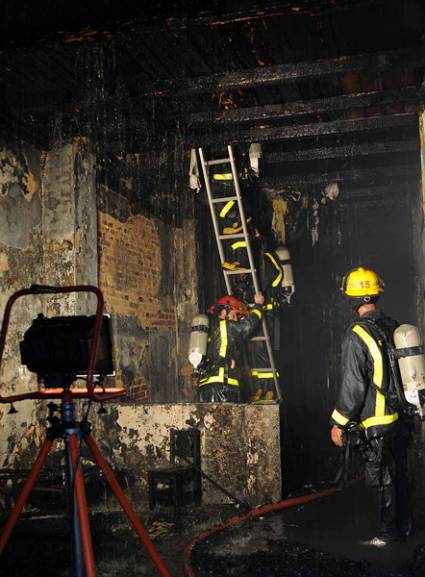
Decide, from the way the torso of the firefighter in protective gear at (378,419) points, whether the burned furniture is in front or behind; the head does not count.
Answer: in front

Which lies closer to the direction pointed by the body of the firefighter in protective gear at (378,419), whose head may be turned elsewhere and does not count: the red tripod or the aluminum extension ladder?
the aluminum extension ladder

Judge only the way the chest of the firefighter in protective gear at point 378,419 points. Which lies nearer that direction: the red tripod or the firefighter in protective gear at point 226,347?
the firefighter in protective gear

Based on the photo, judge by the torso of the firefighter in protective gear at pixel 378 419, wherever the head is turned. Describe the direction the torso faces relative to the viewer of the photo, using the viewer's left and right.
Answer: facing away from the viewer and to the left of the viewer

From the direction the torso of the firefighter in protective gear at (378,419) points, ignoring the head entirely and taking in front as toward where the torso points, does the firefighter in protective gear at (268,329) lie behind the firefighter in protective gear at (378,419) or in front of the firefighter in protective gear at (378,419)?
in front

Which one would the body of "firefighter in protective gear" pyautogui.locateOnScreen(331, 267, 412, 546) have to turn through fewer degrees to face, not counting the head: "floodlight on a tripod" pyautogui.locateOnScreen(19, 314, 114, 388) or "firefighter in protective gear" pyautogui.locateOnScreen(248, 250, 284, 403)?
the firefighter in protective gear

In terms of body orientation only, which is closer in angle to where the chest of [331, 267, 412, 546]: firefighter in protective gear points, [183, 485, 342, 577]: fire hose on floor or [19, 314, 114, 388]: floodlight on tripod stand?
the fire hose on floor

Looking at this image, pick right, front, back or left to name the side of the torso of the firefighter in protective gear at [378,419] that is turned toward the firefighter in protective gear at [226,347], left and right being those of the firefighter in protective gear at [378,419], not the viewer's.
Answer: front

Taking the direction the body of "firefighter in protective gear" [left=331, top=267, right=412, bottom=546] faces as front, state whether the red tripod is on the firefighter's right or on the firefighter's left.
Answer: on the firefighter's left
